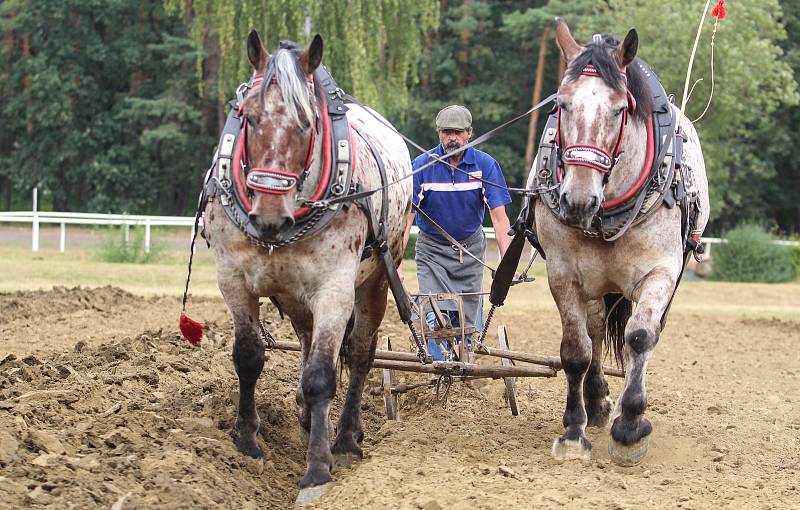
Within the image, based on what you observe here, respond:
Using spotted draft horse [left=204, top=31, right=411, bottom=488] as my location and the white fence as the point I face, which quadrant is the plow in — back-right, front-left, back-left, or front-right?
front-right

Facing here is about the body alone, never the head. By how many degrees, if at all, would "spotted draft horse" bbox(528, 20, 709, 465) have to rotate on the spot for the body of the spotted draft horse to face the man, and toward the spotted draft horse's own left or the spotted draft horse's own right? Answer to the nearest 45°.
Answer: approximately 135° to the spotted draft horse's own right

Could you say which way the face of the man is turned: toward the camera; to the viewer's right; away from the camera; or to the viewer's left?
toward the camera

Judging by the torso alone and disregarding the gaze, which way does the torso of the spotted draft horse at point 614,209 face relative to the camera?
toward the camera

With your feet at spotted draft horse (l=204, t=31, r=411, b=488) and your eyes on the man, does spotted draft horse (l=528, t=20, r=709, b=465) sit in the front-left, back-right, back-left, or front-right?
front-right

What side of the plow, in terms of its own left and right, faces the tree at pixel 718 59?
back

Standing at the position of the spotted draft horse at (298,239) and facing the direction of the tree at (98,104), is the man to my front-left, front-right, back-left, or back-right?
front-right

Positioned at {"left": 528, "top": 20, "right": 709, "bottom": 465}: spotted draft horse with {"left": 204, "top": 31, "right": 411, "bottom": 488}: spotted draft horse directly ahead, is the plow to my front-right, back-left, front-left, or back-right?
front-right

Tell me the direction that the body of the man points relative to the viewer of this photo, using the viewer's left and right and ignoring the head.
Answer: facing the viewer

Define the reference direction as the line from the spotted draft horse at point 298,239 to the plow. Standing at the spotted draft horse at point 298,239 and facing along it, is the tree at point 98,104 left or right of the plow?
left

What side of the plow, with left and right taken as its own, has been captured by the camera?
front

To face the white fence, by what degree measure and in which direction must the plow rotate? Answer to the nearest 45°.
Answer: approximately 135° to its right

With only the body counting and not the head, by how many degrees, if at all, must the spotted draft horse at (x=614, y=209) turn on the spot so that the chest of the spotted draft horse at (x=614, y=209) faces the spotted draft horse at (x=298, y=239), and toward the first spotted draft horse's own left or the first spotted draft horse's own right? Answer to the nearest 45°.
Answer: approximately 90° to the first spotted draft horse's own right

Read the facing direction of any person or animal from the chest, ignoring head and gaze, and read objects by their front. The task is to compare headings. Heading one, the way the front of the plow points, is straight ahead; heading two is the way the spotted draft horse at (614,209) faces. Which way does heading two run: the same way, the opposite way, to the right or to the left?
the same way

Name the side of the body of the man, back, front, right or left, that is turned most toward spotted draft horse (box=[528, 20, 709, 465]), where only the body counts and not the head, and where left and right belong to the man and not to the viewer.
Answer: front

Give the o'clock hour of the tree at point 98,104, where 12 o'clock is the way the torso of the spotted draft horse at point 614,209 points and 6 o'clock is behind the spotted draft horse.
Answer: The tree is roughly at 5 o'clock from the spotted draft horse.

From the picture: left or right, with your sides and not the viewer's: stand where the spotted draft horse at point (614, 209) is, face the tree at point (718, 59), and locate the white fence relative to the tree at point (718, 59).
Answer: left

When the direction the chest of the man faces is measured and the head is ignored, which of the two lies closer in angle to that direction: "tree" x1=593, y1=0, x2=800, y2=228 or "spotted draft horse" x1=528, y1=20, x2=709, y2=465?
the spotted draft horse
